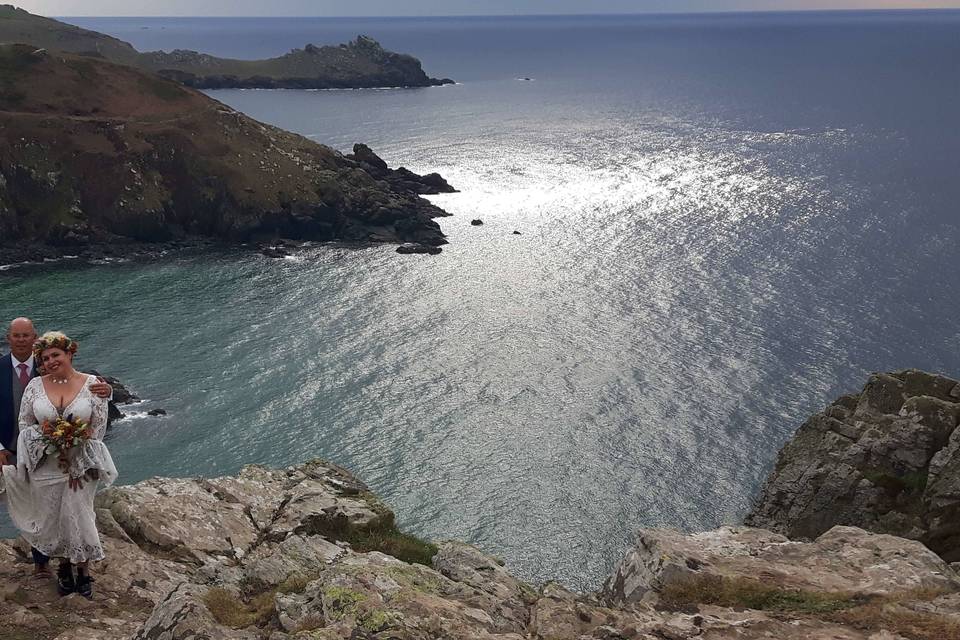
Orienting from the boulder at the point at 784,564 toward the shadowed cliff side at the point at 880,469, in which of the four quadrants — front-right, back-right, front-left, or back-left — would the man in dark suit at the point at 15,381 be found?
back-left

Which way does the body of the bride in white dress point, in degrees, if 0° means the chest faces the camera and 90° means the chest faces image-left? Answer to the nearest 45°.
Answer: approximately 0°

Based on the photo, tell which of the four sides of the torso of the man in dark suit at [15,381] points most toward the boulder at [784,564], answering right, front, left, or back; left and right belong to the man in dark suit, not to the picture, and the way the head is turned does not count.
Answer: left
